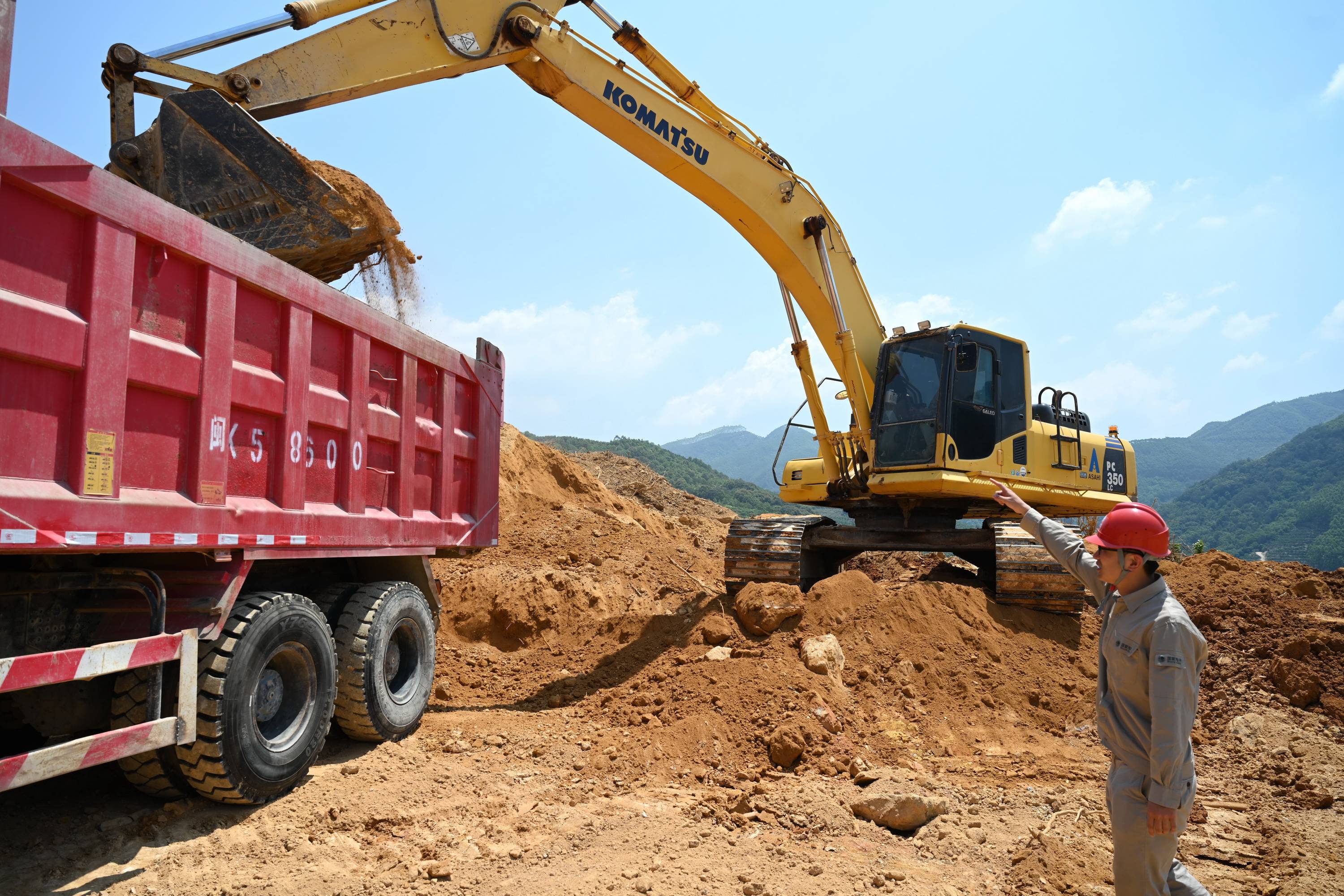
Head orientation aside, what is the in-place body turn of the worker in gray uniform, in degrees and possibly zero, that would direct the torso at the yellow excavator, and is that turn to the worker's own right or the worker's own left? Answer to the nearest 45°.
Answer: approximately 45° to the worker's own right

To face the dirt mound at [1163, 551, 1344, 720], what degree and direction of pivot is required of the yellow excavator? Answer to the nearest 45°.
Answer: approximately 135° to its left

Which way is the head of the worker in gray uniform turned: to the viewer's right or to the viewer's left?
to the viewer's left

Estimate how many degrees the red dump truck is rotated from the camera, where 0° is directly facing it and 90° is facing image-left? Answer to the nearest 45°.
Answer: approximately 45°

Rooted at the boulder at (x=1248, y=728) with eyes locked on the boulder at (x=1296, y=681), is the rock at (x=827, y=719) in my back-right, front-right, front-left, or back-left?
back-left

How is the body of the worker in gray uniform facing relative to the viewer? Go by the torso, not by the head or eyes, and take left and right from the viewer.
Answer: facing to the left of the viewer

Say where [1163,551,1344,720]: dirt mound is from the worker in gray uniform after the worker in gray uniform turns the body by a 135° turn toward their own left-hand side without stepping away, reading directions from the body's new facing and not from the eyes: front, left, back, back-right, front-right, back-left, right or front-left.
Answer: back-left

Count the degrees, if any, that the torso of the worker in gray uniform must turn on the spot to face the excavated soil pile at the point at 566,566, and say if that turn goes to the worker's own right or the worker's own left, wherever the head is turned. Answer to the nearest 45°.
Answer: approximately 45° to the worker's own right

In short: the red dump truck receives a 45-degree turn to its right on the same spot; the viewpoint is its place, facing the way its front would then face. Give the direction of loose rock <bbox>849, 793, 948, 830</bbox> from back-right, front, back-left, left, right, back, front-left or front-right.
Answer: back

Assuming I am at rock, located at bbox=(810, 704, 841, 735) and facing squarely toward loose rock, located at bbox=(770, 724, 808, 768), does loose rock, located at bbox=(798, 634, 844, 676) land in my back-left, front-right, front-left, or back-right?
back-right

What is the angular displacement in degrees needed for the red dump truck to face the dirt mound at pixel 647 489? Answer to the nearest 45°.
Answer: approximately 180°
